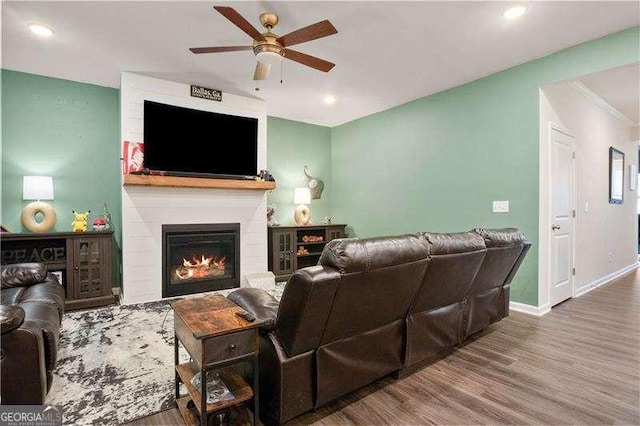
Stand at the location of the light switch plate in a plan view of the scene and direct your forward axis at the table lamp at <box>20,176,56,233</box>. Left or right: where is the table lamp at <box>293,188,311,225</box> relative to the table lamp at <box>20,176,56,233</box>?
right

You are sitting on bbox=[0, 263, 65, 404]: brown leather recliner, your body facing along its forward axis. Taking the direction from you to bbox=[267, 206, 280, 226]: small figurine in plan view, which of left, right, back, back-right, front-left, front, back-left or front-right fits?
front-left

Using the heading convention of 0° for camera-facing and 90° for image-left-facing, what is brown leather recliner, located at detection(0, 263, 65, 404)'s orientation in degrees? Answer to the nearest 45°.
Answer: approximately 270°

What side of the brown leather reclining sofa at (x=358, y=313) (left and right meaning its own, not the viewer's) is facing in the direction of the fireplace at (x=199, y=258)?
front

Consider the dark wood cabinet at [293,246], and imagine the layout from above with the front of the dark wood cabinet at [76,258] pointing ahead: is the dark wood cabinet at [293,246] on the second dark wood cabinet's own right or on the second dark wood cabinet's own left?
on the second dark wood cabinet's own left

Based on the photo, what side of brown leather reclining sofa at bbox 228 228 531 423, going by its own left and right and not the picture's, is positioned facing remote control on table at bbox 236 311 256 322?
left

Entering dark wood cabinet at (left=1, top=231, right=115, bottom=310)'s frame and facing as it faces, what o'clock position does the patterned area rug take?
The patterned area rug is roughly at 12 o'clock from the dark wood cabinet.

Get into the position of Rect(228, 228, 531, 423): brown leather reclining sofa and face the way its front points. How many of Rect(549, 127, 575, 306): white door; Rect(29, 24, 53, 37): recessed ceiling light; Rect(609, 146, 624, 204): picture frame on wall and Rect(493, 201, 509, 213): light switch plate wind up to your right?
3

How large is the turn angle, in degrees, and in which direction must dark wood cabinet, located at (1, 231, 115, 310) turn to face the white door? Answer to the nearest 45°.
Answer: approximately 45° to its left

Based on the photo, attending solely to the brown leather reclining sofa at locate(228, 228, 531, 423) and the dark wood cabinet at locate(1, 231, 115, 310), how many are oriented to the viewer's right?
0

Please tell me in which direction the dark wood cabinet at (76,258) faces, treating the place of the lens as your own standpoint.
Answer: facing the viewer

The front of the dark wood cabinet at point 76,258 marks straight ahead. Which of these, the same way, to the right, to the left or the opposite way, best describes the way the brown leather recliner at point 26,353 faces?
to the left

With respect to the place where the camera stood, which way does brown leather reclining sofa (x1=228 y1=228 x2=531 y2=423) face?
facing away from the viewer and to the left of the viewer

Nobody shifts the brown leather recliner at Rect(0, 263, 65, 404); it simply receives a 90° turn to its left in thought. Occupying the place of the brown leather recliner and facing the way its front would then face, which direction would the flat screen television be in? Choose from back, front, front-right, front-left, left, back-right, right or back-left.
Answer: front-right

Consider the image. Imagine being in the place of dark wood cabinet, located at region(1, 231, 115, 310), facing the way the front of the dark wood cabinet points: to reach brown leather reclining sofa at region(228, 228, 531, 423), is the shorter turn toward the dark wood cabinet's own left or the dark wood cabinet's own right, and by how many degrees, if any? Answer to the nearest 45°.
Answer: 0° — it already faces it
